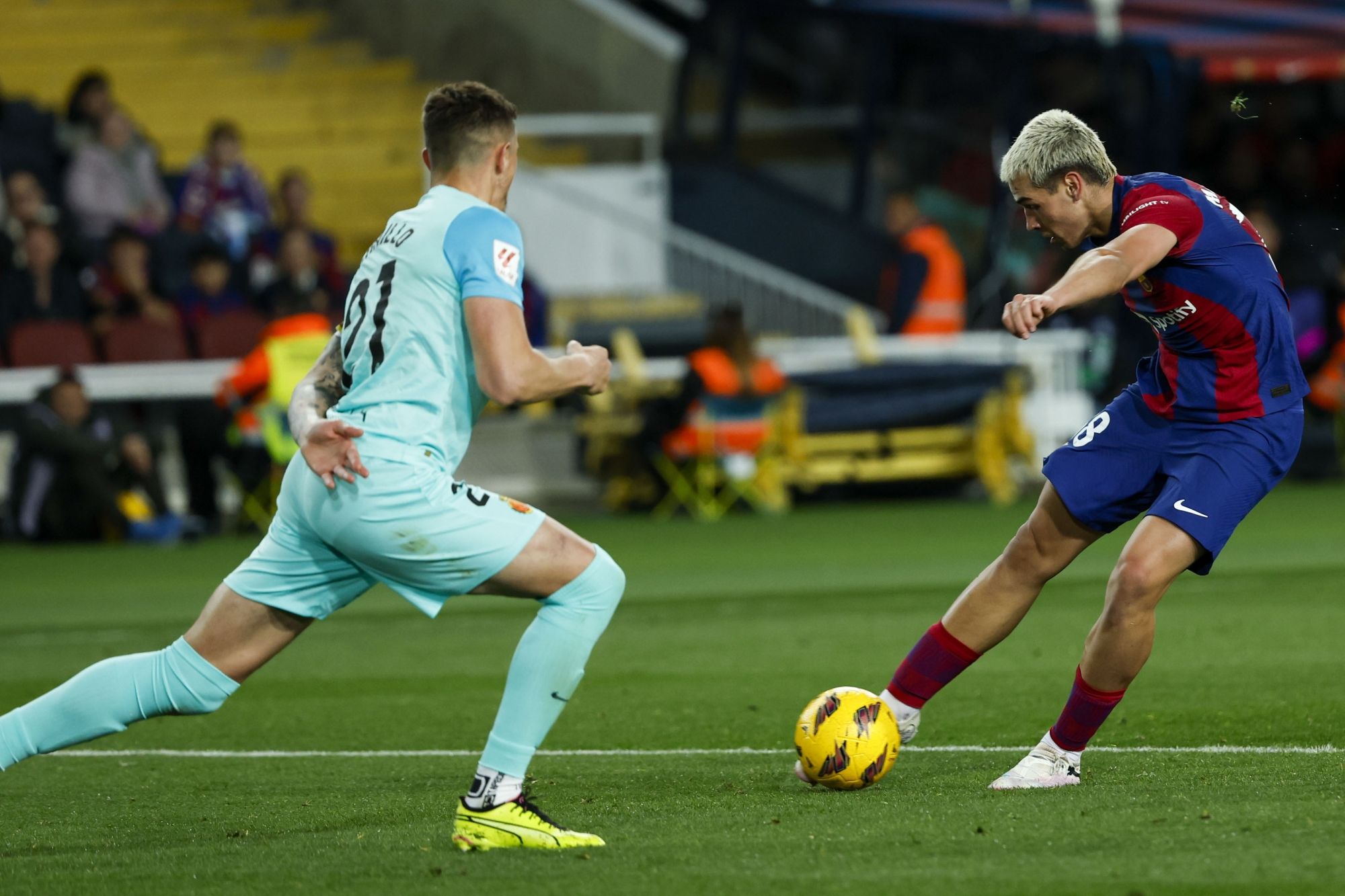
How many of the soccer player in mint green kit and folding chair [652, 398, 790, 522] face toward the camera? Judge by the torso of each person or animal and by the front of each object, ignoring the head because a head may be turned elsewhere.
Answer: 0

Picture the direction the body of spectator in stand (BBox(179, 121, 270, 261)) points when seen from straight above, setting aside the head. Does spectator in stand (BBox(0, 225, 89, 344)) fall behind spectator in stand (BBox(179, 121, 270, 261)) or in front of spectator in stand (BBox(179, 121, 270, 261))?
in front

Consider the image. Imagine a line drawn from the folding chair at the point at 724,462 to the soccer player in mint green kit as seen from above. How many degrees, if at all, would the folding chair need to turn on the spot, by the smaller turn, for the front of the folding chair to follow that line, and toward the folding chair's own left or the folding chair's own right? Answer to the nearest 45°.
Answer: approximately 135° to the folding chair's own left

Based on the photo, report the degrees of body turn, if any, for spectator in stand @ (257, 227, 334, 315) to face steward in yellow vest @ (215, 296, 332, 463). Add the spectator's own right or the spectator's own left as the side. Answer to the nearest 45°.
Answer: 0° — they already face them

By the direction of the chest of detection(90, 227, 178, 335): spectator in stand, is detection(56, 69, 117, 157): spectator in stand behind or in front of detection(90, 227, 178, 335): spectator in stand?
behind

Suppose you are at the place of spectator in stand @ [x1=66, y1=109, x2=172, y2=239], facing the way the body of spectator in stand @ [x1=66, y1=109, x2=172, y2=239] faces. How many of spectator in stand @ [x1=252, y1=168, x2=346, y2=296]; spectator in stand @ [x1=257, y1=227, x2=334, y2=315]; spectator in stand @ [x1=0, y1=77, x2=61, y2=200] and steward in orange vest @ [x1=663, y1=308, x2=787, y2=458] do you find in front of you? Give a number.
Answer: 3

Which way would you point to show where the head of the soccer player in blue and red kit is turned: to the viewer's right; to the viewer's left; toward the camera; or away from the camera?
to the viewer's left

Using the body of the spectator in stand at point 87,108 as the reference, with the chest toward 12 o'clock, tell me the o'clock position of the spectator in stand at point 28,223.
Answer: the spectator in stand at point 28,223 is roughly at 2 o'clock from the spectator in stand at point 87,108.

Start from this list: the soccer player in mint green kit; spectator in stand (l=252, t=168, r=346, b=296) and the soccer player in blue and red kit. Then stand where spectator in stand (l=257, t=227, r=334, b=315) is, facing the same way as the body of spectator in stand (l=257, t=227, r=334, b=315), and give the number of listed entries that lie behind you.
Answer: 1

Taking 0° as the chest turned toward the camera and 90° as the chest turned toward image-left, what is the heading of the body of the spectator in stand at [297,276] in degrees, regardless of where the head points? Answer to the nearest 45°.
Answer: approximately 0°
